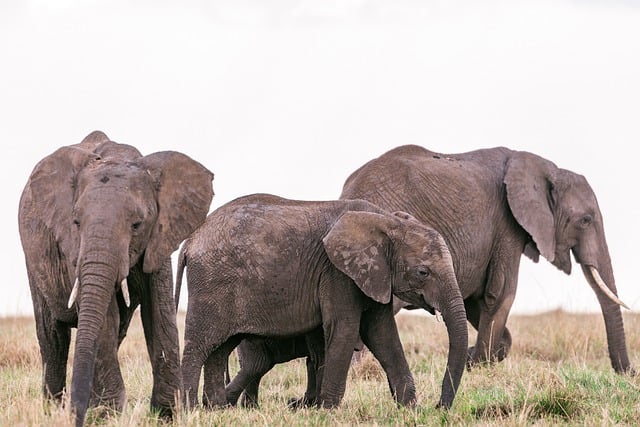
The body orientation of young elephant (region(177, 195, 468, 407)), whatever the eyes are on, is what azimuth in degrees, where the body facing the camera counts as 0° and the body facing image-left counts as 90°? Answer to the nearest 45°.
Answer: approximately 270°

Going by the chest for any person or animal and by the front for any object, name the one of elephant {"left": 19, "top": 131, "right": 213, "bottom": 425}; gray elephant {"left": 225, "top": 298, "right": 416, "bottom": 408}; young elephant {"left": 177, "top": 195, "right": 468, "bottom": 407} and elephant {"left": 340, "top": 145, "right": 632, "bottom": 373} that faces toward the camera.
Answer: elephant {"left": 19, "top": 131, "right": 213, "bottom": 425}

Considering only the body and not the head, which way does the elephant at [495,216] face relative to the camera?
to the viewer's right

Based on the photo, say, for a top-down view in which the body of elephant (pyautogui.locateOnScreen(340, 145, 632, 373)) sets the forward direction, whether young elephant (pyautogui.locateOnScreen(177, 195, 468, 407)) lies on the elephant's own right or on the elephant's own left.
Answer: on the elephant's own right

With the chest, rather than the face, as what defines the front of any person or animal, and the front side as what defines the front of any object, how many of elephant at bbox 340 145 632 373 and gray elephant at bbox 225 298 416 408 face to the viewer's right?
2

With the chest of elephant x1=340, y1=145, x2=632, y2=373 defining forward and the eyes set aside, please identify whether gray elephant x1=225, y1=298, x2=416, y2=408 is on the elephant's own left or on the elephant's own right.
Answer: on the elephant's own right

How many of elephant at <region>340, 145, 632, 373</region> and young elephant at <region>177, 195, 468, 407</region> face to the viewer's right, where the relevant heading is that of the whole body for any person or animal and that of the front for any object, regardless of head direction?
2

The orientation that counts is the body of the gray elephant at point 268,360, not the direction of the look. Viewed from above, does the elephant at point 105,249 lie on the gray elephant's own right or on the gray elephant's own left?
on the gray elephant's own right

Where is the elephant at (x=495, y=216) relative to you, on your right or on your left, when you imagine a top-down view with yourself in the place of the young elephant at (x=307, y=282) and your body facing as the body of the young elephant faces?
on your left

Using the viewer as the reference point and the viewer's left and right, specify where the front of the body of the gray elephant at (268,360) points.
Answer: facing to the right of the viewer

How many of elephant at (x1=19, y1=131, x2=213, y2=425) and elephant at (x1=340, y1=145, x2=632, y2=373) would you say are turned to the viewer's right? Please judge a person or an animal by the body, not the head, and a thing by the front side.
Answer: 1

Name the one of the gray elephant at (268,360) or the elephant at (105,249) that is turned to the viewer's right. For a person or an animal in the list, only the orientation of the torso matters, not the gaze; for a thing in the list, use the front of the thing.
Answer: the gray elephant
